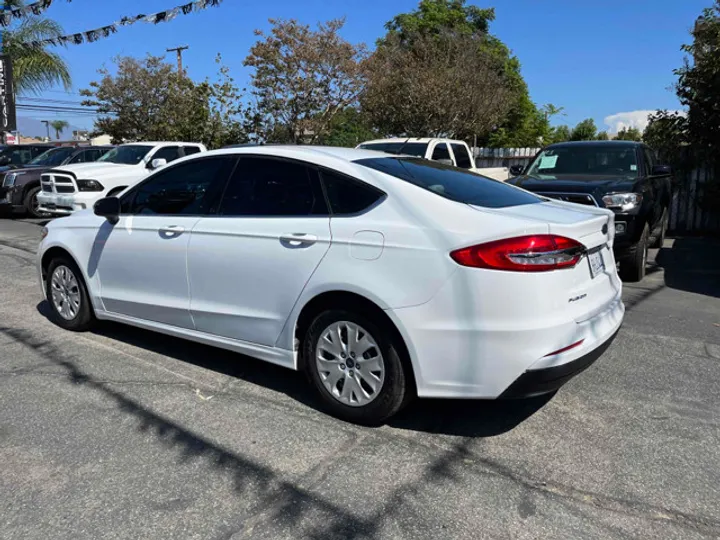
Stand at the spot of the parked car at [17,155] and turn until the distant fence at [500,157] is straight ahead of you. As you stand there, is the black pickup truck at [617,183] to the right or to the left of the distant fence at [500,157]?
right

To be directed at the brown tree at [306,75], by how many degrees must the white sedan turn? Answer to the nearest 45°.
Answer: approximately 45° to its right

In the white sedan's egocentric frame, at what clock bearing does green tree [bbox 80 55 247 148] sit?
The green tree is roughly at 1 o'clock from the white sedan.

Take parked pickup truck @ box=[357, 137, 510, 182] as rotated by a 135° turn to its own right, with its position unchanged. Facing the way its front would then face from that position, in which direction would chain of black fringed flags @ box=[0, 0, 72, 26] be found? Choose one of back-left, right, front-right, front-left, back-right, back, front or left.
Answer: left

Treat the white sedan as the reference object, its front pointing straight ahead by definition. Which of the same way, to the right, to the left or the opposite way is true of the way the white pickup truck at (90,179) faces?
to the left

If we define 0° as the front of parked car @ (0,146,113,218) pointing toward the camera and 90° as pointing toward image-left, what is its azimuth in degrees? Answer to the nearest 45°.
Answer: approximately 45°

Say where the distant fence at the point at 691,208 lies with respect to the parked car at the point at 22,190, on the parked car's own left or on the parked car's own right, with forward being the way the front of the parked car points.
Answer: on the parked car's own left

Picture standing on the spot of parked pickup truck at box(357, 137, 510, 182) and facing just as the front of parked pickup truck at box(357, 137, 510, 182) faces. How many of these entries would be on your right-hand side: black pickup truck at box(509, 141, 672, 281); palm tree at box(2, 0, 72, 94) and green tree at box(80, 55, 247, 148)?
2

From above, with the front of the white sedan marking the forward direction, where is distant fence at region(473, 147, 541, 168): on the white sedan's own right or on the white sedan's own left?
on the white sedan's own right

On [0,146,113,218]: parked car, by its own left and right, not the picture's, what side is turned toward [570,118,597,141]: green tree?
back

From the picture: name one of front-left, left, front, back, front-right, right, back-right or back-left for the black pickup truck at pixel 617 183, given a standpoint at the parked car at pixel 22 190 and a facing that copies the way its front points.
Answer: left

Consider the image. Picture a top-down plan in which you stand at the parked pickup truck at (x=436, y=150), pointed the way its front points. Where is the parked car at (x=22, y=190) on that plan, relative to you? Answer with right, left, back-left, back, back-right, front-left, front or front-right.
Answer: front-right

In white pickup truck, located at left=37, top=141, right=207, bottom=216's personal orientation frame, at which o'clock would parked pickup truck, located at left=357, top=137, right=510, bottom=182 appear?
The parked pickup truck is roughly at 8 o'clock from the white pickup truck.

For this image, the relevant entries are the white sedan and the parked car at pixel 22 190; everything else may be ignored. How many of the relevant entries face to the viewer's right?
0

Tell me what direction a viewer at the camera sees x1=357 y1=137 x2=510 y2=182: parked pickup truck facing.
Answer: facing the viewer and to the left of the viewer

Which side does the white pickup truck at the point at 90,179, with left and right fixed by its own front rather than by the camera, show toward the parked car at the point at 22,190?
right

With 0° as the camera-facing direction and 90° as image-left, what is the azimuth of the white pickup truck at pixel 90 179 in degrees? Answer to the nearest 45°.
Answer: approximately 45°
